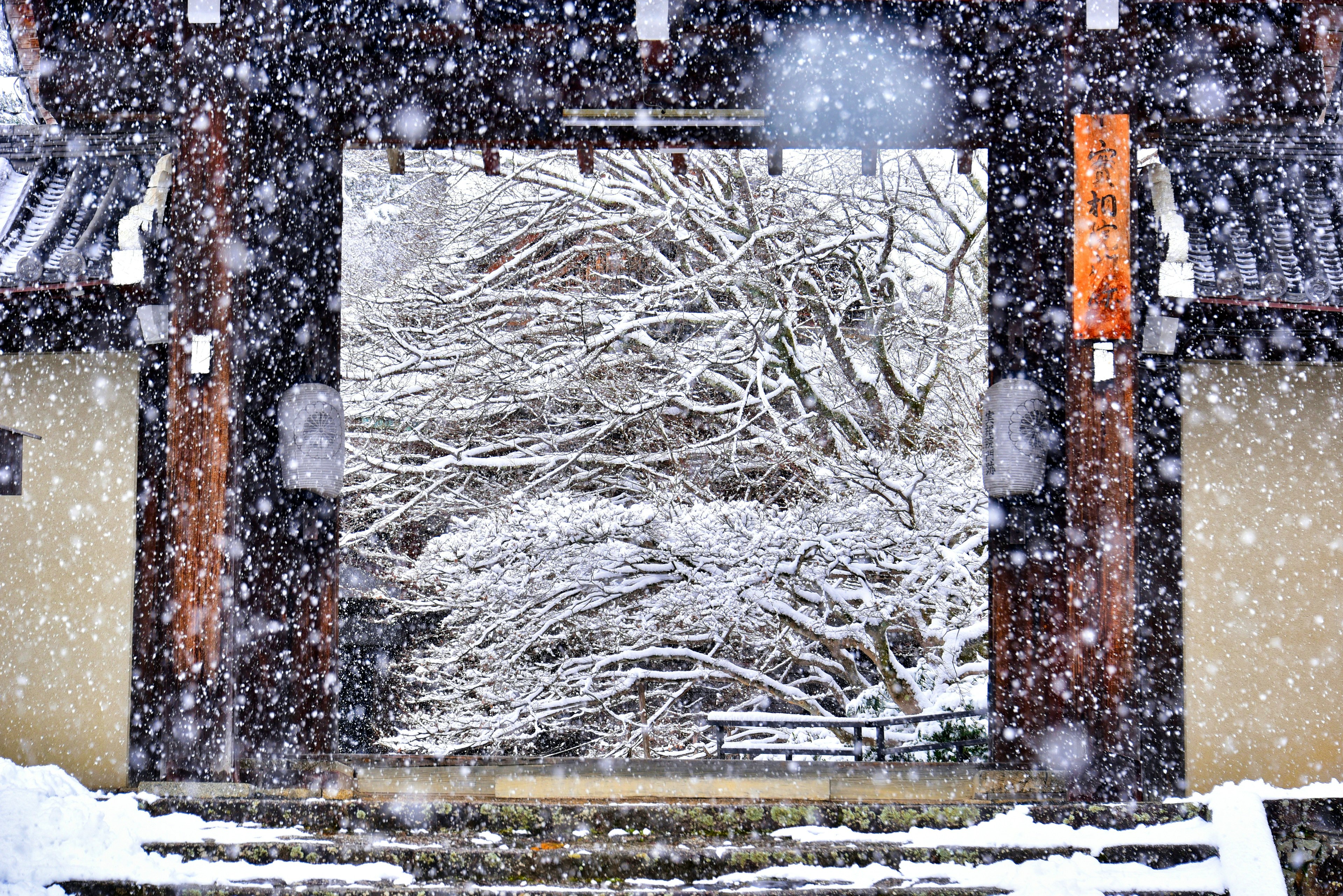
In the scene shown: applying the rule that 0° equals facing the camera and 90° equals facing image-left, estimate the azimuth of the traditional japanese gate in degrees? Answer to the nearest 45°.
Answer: approximately 0°

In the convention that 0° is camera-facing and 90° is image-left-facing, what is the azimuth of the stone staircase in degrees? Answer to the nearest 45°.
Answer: approximately 0°

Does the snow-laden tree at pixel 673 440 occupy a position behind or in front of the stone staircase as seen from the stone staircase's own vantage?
behind

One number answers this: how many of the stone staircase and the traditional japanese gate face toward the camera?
2

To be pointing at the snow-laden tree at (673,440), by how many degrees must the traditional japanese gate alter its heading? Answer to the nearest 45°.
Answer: approximately 180°
